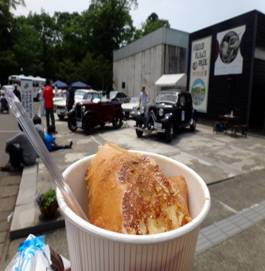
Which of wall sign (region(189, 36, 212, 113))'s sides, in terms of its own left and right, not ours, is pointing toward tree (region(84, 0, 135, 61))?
right

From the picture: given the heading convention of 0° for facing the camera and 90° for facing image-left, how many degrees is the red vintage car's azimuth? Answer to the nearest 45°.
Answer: approximately 45°

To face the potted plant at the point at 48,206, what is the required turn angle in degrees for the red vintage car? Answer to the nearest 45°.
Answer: approximately 45° to its left

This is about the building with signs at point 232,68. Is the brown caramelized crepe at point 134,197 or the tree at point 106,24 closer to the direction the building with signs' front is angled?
the brown caramelized crepe

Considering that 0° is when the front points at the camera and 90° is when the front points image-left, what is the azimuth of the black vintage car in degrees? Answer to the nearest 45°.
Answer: approximately 45°

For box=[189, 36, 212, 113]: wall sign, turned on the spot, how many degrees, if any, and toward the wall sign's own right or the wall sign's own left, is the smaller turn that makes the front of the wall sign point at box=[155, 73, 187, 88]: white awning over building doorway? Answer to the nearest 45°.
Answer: approximately 90° to the wall sign's own right

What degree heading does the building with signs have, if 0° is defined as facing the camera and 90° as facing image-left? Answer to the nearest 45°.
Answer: approximately 45°

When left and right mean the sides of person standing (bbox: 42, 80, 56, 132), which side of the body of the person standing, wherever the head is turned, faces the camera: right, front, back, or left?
back

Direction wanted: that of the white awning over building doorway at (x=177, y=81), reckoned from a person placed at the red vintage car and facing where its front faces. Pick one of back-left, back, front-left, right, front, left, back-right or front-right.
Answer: back

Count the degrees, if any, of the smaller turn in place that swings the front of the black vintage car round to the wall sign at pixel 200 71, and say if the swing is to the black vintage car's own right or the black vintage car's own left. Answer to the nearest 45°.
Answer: approximately 135° to the black vintage car's own right
